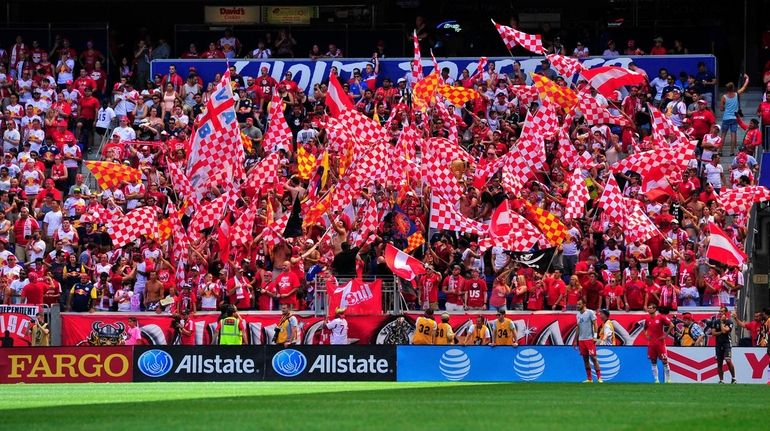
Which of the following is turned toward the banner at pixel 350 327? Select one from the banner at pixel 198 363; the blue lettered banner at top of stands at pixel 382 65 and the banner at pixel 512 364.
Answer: the blue lettered banner at top of stands

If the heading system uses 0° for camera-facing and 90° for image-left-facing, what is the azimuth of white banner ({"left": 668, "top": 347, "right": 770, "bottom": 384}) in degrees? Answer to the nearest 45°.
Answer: approximately 0°

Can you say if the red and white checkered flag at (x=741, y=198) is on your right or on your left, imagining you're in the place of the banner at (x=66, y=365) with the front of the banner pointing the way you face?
on your left

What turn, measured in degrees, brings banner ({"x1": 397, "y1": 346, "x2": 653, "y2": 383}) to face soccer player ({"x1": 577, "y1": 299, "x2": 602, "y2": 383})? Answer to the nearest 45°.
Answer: approximately 45° to its left
